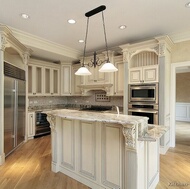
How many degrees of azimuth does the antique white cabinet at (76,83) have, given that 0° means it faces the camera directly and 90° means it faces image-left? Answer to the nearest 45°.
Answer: approximately 45°

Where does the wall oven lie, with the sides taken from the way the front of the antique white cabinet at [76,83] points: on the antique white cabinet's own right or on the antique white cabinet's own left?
on the antique white cabinet's own left

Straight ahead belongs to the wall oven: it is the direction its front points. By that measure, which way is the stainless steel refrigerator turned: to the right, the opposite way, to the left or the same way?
to the left

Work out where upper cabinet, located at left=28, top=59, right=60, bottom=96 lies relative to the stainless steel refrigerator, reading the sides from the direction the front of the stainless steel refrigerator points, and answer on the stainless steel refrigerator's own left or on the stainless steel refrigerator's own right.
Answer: on the stainless steel refrigerator's own left

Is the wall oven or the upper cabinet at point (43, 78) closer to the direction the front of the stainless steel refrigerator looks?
the wall oven

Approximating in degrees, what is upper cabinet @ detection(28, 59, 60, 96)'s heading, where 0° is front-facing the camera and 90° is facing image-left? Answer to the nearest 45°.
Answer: approximately 315°

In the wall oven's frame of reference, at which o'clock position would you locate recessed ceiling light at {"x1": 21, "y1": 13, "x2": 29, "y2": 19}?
The recessed ceiling light is roughly at 2 o'clock from the wall oven.

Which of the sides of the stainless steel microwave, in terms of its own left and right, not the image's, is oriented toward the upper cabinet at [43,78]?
right

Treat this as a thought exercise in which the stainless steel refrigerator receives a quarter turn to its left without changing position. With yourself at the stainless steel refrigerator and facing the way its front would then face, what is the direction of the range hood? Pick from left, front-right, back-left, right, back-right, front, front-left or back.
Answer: front-right

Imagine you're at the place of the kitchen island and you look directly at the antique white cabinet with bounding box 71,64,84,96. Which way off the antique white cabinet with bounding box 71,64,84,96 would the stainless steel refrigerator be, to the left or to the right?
left

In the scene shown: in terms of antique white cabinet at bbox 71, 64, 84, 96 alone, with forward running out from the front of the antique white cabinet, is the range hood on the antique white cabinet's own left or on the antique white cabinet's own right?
on the antique white cabinet's own left
